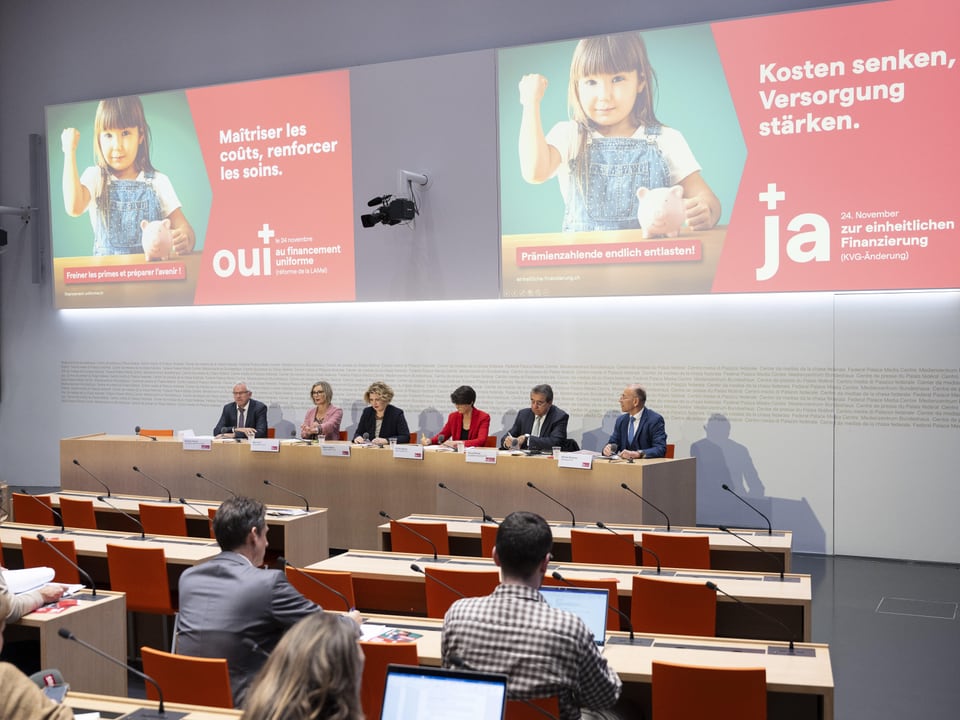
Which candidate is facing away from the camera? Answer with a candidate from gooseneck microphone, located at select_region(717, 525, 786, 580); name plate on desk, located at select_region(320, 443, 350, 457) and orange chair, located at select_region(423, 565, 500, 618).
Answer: the orange chair

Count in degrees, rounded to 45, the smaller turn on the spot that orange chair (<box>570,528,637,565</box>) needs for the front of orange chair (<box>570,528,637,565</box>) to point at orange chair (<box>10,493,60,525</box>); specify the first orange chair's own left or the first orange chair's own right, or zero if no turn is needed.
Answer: approximately 90° to the first orange chair's own left

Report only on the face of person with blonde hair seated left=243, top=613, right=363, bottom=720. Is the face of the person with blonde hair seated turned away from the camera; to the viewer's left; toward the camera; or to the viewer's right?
away from the camera

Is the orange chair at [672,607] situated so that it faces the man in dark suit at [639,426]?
yes

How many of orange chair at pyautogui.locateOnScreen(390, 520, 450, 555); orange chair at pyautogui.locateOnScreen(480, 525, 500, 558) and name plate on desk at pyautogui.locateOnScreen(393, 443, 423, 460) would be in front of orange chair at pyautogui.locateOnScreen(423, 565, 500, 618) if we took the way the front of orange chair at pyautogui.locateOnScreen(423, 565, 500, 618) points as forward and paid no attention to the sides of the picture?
3

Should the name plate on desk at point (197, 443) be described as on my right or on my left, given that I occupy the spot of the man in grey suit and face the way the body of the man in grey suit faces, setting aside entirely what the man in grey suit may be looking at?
on my left

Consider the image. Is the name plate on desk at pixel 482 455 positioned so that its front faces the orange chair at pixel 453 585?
yes

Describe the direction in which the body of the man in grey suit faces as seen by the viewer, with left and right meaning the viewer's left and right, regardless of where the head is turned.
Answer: facing away from the viewer and to the right of the viewer

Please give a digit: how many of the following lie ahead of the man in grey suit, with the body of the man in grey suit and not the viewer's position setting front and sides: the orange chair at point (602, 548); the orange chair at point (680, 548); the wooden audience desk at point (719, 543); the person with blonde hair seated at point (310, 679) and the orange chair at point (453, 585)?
4

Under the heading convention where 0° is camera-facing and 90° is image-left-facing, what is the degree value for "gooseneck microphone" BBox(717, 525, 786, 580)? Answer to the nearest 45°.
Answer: approximately 90°

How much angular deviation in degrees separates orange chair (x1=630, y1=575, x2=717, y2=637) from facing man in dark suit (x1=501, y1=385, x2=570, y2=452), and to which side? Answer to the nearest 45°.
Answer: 0° — it already faces them

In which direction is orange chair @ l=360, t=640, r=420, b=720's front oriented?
away from the camera
